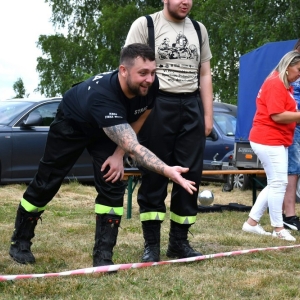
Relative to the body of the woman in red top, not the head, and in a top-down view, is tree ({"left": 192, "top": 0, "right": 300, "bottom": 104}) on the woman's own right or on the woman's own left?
on the woman's own left

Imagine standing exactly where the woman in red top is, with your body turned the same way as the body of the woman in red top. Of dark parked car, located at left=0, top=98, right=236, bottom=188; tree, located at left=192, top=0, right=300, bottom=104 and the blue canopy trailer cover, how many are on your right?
0

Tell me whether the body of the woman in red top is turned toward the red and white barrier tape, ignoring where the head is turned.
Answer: no

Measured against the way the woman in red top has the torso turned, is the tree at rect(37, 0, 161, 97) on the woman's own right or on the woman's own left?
on the woman's own left

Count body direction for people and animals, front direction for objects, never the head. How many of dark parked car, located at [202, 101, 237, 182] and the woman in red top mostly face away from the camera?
0

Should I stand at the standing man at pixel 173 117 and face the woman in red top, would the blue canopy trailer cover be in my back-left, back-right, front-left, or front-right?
front-left
